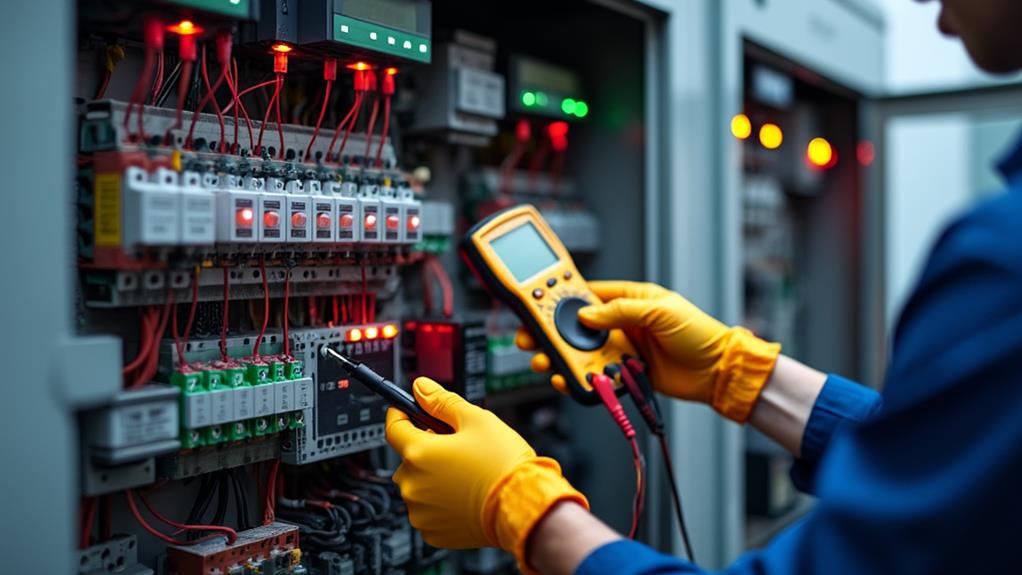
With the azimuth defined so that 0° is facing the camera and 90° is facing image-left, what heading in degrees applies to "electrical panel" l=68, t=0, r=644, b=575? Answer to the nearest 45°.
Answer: approximately 315°

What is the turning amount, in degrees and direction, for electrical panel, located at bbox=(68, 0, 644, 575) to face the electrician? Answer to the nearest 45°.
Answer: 0° — it already faces them

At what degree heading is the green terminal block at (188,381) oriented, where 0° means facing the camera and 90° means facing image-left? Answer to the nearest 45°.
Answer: approximately 315°
